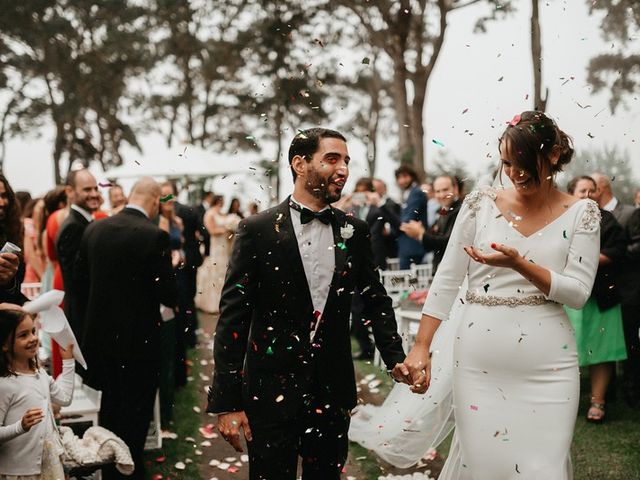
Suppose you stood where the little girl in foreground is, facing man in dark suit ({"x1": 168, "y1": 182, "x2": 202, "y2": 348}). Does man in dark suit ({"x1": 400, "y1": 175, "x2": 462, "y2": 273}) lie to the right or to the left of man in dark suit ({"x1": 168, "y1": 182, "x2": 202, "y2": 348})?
right

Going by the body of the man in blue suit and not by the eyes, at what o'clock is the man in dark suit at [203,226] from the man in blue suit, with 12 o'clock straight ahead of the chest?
The man in dark suit is roughly at 2 o'clock from the man in blue suit.

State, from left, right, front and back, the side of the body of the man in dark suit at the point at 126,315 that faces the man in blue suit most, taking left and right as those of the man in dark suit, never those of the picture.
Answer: front

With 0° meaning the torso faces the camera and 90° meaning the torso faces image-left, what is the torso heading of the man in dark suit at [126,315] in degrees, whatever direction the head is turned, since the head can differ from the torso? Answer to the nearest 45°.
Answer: approximately 225°

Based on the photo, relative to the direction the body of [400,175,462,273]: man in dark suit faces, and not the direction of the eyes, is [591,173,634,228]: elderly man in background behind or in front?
behind

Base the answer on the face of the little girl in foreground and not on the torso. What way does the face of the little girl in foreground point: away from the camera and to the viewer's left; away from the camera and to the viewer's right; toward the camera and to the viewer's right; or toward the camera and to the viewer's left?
toward the camera and to the viewer's right

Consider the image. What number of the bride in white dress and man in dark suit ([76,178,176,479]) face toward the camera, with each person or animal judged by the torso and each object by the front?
1

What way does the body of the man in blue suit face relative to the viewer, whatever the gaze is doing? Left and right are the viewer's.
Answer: facing the viewer and to the left of the viewer

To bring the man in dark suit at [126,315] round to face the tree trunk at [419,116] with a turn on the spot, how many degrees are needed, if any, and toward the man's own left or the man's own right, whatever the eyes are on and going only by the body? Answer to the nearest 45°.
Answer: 0° — they already face it

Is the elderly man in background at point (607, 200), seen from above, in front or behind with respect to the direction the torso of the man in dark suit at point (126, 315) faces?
in front

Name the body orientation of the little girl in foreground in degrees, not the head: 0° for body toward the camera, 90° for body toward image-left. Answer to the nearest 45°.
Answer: approximately 315°

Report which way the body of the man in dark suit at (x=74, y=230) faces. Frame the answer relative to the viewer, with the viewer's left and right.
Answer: facing the viewer and to the right of the viewer

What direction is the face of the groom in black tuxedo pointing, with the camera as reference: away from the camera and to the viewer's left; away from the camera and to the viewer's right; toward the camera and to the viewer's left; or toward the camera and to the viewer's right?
toward the camera and to the viewer's right

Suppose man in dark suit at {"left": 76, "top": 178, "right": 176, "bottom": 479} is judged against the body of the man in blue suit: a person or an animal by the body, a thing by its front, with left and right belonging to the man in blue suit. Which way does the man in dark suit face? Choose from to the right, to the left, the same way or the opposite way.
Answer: the opposite way

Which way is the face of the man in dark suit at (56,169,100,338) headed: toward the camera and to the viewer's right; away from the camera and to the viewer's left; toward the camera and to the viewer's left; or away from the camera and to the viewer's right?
toward the camera and to the viewer's right
